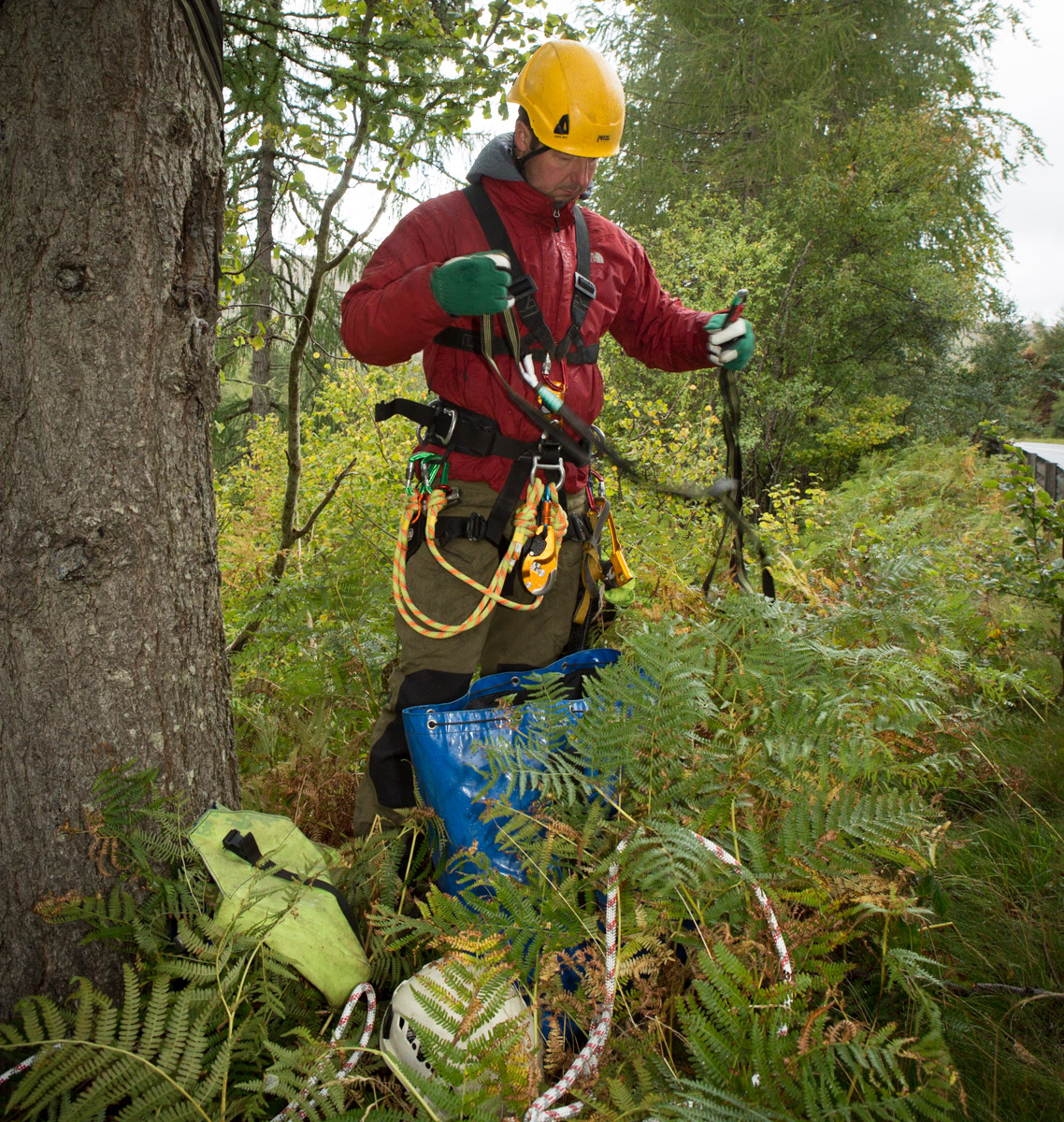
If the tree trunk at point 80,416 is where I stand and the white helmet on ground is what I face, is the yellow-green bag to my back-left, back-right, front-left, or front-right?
front-left

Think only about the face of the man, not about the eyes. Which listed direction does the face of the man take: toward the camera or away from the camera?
toward the camera

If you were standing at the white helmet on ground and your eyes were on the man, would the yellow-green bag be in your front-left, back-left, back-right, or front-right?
front-left

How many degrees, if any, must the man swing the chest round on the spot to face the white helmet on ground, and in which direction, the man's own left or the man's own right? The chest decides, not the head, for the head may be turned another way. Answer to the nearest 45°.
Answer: approximately 45° to the man's own right

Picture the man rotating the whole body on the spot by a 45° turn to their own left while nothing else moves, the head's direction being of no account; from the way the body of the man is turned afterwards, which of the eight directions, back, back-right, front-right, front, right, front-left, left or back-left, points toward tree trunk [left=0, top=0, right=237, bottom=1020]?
back-right
